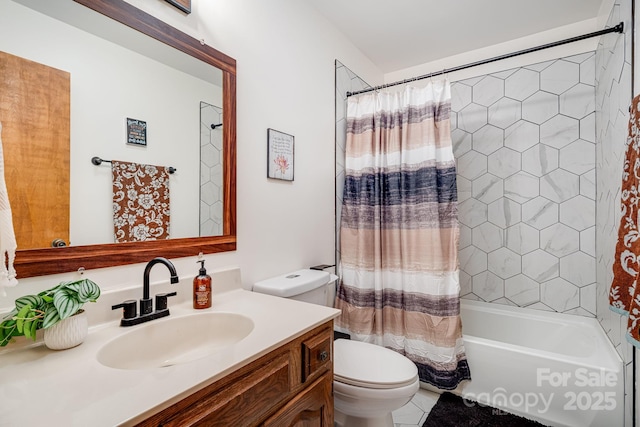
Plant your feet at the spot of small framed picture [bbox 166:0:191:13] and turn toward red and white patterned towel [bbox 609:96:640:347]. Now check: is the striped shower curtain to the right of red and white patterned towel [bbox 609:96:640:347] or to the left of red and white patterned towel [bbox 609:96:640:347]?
left

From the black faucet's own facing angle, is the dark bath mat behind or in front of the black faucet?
in front

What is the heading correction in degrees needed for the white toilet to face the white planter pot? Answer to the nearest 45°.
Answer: approximately 90° to its right

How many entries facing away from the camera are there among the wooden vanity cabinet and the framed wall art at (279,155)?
0

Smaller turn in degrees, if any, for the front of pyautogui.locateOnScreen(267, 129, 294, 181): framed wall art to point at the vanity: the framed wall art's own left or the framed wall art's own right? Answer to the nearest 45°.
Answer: approximately 45° to the framed wall art's own right

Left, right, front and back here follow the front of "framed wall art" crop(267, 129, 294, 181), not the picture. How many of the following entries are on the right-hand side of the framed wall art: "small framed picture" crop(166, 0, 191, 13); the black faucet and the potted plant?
3

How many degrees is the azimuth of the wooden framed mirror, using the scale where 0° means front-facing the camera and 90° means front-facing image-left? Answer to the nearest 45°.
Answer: approximately 315°

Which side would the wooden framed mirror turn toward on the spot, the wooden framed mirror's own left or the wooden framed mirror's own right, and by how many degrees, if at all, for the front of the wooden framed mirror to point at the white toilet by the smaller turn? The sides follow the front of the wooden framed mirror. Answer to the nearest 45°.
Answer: approximately 45° to the wooden framed mirror's own left

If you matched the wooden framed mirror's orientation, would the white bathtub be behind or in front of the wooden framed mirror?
in front

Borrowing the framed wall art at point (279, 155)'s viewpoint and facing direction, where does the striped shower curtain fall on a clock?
The striped shower curtain is roughly at 10 o'clock from the framed wall art.
